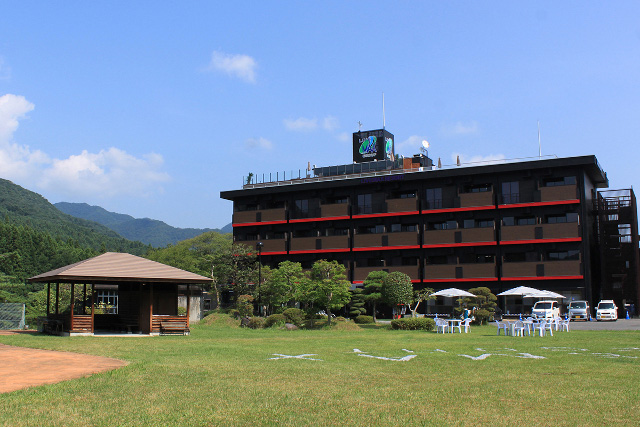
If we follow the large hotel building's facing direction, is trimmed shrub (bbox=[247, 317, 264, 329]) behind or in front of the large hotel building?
in front

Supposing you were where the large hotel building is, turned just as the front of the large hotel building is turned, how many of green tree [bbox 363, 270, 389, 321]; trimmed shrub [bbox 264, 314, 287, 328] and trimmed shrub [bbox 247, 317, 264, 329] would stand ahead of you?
3

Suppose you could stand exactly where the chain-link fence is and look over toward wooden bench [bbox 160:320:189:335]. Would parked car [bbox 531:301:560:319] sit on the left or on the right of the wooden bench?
left

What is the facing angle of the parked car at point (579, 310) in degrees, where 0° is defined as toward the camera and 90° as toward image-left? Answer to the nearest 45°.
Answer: approximately 0°

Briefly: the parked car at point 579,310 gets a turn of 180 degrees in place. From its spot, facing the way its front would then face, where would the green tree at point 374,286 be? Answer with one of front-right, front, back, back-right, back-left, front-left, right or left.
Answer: back-left

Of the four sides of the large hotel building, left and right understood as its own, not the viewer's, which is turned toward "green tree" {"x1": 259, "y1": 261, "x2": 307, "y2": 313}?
front

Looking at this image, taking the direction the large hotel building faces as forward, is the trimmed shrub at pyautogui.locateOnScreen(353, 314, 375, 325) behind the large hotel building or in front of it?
in front

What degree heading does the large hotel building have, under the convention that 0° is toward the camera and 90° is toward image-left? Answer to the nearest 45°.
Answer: approximately 45°

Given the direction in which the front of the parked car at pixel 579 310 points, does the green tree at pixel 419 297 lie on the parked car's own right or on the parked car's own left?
on the parked car's own right

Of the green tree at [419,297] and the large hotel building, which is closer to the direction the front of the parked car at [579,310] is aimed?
the green tree

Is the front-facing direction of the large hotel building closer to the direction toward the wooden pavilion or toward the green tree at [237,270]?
the wooden pavilion

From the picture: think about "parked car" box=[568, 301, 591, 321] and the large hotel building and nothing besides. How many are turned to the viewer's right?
0

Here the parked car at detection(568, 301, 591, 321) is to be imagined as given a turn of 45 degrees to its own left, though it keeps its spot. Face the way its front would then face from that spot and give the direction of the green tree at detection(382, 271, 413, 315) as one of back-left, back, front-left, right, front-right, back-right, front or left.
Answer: right

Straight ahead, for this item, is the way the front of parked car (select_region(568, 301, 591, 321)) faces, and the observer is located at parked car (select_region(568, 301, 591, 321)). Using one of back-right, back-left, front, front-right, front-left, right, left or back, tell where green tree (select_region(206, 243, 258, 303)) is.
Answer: right

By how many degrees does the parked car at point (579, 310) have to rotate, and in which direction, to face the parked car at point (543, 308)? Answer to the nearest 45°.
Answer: approximately 45° to its right

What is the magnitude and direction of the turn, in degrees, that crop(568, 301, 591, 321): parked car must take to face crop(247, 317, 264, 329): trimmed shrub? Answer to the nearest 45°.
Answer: approximately 45° to its right
